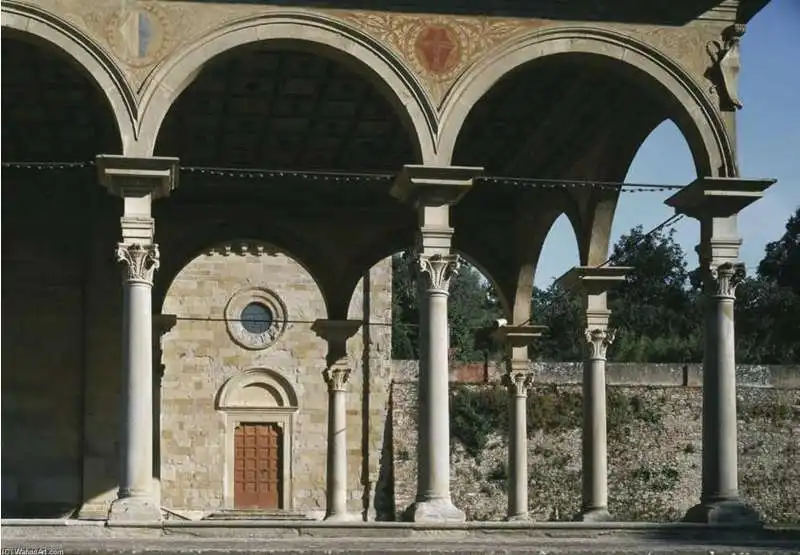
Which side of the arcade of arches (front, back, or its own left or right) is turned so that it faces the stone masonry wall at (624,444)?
back

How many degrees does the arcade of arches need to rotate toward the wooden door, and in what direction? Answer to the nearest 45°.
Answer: approximately 180°

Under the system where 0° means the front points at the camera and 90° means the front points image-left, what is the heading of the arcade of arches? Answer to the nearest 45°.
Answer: approximately 0°

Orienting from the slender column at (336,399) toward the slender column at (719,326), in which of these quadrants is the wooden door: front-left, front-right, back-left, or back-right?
back-left
